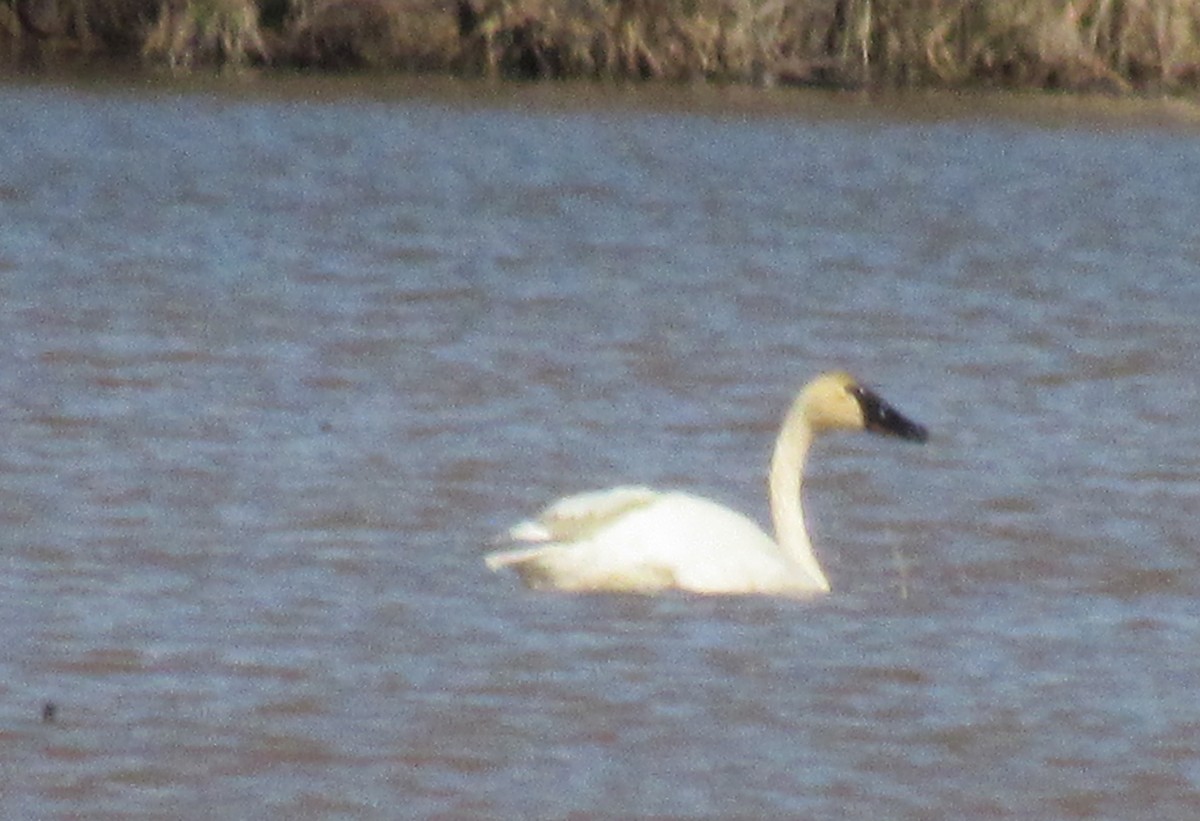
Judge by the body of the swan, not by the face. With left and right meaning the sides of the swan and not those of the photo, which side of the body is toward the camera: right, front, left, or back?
right
